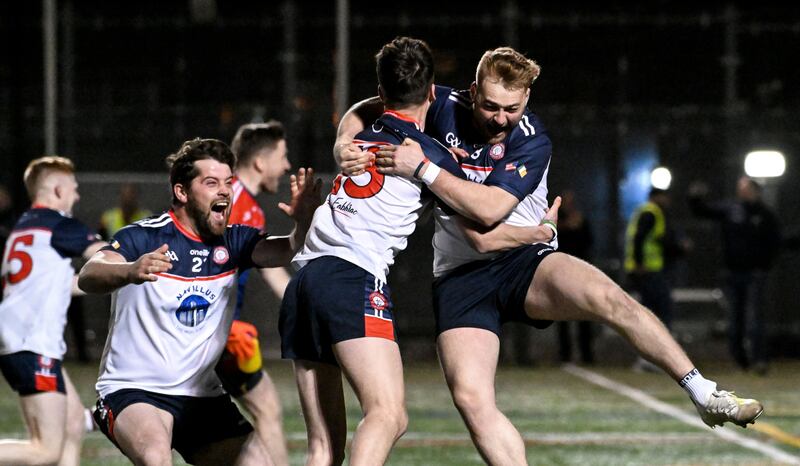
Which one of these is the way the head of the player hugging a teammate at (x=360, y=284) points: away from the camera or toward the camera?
away from the camera

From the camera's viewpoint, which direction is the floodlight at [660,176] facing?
toward the camera

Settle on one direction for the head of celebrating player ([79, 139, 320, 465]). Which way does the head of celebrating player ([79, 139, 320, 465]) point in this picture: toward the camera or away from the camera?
toward the camera

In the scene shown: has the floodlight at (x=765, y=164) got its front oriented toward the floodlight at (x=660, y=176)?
no

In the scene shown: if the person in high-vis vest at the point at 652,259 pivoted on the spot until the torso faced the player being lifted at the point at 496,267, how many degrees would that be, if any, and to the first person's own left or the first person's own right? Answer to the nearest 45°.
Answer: approximately 90° to the first person's own right

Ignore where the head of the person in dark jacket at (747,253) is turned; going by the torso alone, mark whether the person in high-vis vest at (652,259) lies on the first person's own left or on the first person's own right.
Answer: on the first person's own right

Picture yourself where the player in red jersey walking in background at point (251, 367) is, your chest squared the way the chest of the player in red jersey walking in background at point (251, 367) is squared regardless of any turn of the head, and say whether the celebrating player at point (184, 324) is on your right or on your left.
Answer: on your right

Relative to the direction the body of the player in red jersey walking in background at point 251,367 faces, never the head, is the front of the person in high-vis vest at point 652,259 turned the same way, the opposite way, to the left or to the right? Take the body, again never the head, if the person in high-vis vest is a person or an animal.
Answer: the same way

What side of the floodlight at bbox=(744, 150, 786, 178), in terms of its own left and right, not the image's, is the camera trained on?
front

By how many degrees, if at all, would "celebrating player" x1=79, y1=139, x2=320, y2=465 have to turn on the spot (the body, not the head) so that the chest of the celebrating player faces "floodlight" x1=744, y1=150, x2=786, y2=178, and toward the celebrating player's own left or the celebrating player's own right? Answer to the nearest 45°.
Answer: approximately 90° to the celebrating player's own left

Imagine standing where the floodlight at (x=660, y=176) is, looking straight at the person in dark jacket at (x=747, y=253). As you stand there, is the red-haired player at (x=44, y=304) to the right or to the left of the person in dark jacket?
right

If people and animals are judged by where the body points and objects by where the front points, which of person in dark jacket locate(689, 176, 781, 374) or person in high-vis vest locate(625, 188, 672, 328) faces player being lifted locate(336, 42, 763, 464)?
the person in dark jacket
